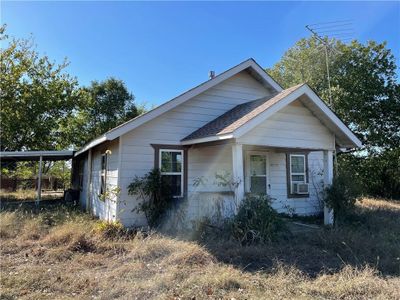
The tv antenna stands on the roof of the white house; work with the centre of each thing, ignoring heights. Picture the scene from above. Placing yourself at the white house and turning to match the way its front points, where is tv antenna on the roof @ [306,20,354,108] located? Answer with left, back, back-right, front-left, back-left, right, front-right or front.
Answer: left

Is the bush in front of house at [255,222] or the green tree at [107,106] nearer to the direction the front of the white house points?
the bush in front of house

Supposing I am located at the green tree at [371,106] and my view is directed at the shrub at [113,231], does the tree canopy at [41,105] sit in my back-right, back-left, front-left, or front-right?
front-right

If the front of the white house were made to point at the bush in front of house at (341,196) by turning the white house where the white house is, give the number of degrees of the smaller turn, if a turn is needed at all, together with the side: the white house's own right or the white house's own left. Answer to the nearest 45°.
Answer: approximately 45° to the white house's own left

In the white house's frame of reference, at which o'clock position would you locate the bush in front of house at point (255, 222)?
The bush in front of house is roughly at 1 o'clock from the white house.

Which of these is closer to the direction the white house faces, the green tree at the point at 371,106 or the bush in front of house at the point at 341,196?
the bush in front of house

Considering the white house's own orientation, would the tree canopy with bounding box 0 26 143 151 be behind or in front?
behind

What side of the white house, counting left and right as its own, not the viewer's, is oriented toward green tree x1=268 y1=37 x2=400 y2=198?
left

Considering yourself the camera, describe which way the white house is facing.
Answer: facing the viewer and to the right of the viewer
